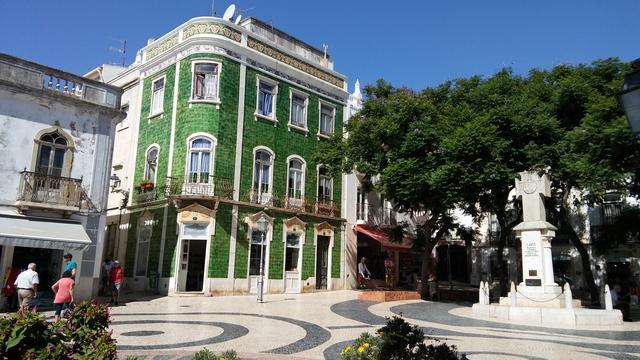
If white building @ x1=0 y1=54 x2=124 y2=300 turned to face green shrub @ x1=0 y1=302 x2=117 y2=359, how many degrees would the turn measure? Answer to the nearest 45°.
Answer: approximately 45° to its right

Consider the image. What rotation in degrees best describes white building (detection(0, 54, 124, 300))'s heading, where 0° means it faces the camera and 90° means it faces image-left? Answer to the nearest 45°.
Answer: approximately 315°

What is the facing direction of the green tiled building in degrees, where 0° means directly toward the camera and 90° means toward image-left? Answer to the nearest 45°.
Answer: approximately 0°

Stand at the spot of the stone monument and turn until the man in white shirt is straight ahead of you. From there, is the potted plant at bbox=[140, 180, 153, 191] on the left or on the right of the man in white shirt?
right
